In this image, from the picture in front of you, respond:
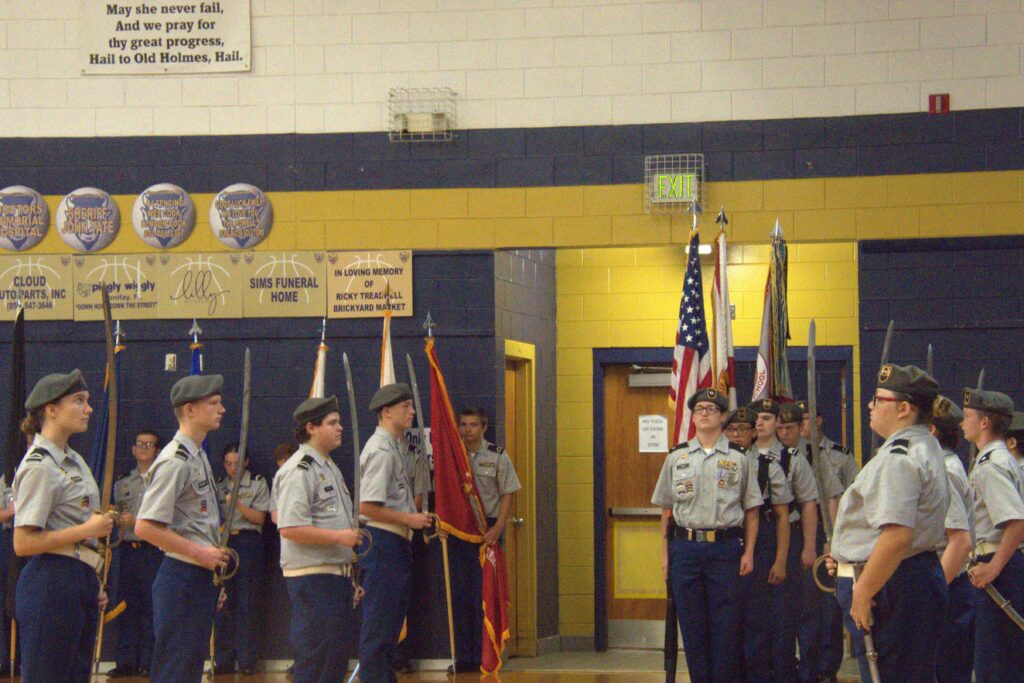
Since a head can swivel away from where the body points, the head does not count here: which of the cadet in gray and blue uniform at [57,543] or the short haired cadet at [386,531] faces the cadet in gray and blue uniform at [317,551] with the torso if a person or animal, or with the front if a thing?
the cadet in gray and blue uniform at [57,543]

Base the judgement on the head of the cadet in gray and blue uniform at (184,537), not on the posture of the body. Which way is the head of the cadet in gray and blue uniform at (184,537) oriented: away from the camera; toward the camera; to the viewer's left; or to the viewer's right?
to the viewer's right

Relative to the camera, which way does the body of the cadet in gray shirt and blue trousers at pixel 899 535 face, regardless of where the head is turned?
to the viewer's left

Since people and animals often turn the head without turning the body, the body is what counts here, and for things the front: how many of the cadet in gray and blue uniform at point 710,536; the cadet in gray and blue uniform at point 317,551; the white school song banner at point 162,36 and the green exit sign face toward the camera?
3

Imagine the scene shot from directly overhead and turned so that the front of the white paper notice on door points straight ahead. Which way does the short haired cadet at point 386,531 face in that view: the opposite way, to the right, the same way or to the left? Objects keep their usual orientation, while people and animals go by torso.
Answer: to the left

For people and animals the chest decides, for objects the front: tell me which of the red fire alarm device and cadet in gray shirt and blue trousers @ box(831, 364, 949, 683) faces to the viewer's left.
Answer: the cadet in gray shirt and blue trousers

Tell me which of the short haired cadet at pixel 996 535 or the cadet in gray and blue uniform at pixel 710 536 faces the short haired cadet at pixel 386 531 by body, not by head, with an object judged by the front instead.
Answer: the short haired cadet at pixel 996 535

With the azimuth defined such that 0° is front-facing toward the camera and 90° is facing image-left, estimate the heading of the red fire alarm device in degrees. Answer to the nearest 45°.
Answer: approximately 0°

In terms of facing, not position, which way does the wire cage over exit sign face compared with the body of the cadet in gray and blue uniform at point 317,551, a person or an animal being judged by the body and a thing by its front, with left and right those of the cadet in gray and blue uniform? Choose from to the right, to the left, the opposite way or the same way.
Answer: to the right

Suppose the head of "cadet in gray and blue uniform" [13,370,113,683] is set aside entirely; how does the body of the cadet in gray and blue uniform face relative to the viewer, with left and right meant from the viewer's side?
facing to the right of the viewer

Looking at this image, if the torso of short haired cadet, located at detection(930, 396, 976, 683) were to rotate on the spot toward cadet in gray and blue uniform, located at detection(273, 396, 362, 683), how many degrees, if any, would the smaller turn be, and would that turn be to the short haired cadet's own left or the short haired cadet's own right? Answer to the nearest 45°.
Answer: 0° — they already face them

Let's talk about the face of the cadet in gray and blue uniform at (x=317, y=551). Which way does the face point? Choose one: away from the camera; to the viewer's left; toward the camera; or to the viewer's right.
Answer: to the viewer's right

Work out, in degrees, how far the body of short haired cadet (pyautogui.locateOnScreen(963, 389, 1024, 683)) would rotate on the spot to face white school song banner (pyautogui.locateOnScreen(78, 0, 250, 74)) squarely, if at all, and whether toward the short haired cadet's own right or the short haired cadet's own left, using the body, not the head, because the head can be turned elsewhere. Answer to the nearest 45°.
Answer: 0° — they already face it

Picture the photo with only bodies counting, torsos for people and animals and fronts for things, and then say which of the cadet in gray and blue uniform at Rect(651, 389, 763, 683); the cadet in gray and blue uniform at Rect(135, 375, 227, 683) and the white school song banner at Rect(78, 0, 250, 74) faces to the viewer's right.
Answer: the cadet in gray and blue uniform at Rect(135, 375, 227, 683)

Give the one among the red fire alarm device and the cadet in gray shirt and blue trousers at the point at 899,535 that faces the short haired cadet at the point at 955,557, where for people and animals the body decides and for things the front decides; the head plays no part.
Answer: the red fire alarm device

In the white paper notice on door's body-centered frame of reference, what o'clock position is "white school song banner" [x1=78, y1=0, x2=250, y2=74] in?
The white school song banner is roughly at 2 o'clock from the white paper notice on door.

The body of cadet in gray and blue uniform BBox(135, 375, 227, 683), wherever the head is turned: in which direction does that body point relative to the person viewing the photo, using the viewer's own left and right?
facing to the right of the viewer
